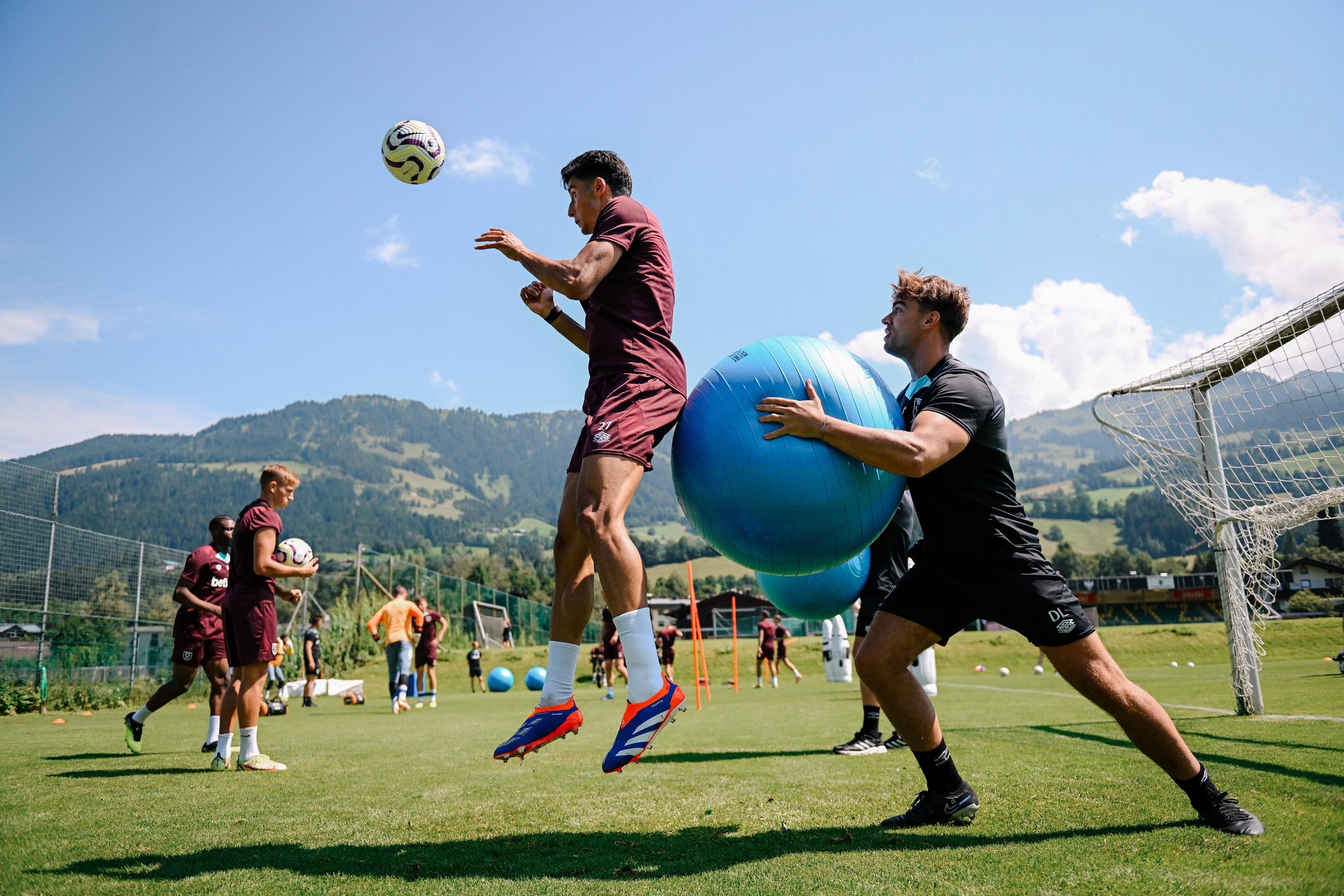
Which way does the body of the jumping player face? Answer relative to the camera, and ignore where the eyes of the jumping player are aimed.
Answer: to the viewer's left

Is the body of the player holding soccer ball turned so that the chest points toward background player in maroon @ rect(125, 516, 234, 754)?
no

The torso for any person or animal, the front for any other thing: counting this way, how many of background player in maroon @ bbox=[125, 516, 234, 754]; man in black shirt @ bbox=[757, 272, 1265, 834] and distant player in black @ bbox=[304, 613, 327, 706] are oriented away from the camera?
0

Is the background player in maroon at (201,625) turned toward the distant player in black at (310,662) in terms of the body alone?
no

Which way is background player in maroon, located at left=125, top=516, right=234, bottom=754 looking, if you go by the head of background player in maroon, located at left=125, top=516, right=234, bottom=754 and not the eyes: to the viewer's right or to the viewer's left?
to the viewer's right

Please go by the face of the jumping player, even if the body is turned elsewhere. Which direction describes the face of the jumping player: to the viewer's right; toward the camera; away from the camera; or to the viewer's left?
to the viewer's left

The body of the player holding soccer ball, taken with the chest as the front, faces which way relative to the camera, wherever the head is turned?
to the viewer's right

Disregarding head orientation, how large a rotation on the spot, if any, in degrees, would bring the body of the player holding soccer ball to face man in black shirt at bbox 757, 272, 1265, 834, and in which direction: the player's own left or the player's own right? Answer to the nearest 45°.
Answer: approximately 45° to the player's own right

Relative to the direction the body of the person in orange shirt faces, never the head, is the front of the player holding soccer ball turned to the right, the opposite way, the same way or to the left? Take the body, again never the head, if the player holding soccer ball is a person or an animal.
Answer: to the right

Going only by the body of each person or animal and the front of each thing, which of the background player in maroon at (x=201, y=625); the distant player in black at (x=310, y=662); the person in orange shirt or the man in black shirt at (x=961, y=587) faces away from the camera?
the person in orange shirt

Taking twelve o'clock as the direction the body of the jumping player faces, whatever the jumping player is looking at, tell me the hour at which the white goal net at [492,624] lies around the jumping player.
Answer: The white goal net is roughly at 3 o'clock from the jumping player.

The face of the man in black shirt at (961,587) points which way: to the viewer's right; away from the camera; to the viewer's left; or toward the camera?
to the viewer's left

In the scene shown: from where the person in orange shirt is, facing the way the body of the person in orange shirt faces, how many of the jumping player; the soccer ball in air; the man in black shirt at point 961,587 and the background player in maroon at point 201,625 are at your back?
4

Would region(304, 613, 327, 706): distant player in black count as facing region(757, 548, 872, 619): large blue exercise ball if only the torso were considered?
no
